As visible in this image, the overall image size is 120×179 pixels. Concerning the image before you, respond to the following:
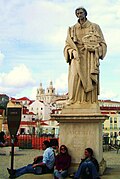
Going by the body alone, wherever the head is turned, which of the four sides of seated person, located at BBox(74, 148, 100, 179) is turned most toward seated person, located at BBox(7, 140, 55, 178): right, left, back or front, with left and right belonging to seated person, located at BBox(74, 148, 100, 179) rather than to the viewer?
right

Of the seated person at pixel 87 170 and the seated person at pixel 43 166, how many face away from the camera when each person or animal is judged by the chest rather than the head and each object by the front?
0

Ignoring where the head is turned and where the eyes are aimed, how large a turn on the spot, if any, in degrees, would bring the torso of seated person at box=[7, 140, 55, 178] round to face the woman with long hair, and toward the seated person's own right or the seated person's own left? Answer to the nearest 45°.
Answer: approximately 135° to the seated person's own left

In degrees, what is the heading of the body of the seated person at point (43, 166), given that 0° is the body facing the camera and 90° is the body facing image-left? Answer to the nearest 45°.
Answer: approximately 90°

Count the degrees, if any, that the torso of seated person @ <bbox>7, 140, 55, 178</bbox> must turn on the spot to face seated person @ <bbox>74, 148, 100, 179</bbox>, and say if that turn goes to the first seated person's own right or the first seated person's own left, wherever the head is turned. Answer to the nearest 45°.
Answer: approximately 135° to the first seated person's own left

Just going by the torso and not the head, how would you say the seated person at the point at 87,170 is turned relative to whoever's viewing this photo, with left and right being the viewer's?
facing the viewer and to the left of the viewer
